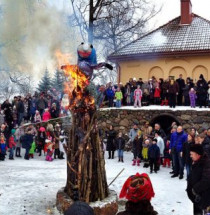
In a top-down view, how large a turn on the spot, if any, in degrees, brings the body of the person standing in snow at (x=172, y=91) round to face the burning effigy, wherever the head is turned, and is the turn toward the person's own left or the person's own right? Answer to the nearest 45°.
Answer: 0° — they already face it

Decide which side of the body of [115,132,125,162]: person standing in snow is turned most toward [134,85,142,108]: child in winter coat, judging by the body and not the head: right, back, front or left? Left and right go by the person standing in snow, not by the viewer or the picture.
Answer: back

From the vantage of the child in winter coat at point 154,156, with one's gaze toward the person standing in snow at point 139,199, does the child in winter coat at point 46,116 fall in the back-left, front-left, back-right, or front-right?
back-right

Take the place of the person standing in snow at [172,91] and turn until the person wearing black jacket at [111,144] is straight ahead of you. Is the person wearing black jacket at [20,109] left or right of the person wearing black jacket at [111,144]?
right

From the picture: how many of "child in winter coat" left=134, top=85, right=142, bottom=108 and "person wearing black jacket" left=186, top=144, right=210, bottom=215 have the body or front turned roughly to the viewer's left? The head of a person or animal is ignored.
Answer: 1

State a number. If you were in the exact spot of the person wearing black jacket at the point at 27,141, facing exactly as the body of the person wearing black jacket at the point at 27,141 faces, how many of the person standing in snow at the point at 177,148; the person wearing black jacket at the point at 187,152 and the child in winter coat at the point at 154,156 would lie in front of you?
3

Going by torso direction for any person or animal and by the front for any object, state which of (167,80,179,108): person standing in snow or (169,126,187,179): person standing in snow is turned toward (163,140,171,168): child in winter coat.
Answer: (167,80,179,108): person standing in snow

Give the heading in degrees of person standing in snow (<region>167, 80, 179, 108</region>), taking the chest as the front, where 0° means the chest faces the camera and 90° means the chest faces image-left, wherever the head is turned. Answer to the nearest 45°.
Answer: approximately 0°

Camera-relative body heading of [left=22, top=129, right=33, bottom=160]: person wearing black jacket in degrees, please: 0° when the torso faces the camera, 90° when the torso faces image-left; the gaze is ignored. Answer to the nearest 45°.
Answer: approximately 315°
